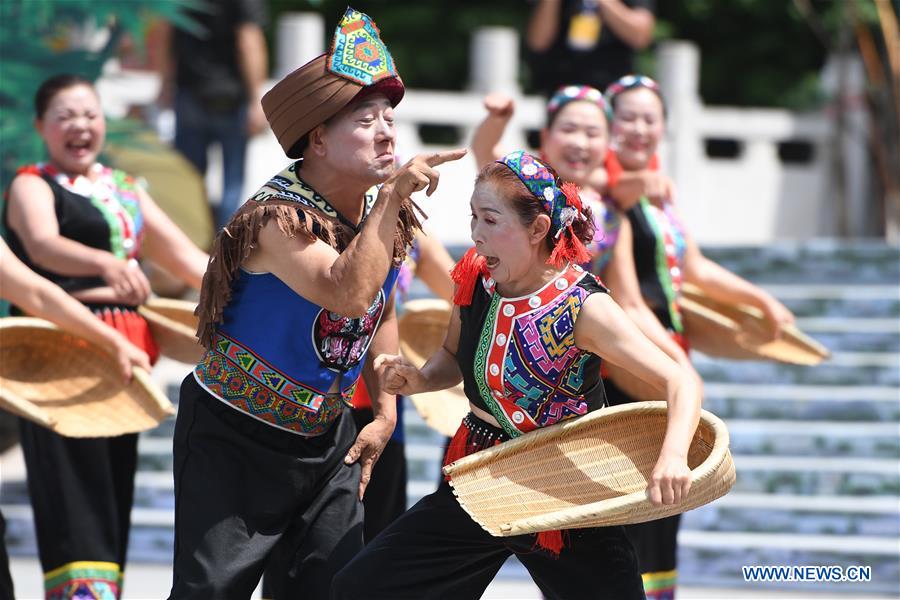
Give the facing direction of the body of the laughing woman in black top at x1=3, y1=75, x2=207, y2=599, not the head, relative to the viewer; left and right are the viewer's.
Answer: facing the viewer and to the right of the viewer

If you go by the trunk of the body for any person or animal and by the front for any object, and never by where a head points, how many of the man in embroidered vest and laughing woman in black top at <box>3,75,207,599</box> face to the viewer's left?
0

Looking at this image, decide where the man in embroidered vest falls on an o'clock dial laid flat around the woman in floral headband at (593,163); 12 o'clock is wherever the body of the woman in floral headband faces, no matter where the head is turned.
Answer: The man in embroidered vest is roughly at 1 o'clock from the woman in floral headband.

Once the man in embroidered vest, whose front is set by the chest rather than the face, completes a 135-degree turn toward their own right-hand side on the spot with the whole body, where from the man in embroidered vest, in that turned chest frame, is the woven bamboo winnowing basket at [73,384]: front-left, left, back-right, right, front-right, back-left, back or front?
front-right

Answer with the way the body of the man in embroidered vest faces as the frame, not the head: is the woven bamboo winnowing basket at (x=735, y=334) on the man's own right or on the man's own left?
on the man's own left

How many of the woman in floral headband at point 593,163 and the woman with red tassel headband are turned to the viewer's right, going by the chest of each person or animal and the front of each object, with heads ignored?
0

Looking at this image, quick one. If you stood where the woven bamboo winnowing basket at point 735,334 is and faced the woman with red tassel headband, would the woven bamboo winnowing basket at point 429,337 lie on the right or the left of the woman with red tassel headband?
right

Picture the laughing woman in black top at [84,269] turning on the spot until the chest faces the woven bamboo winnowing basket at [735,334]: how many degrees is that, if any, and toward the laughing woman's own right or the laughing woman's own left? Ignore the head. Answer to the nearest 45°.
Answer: approximately 45° to the laughing woman's own left

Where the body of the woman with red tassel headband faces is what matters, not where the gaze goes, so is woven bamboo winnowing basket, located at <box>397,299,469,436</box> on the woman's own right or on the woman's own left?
on the woman's own right

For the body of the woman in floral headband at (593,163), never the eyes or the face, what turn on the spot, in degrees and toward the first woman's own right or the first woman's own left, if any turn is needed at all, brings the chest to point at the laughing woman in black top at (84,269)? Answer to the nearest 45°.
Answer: approximately 90° to the first woman's own right
